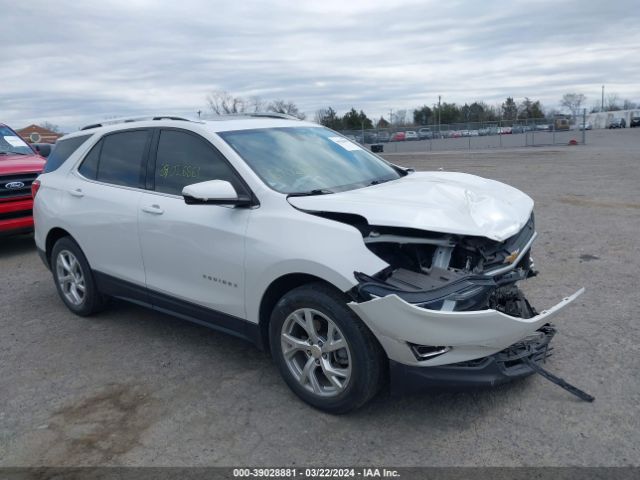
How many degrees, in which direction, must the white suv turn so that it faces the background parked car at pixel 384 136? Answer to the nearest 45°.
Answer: approximately 135° to its left

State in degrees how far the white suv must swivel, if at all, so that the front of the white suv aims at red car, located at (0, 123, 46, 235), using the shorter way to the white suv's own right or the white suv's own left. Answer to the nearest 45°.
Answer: approximately 180°

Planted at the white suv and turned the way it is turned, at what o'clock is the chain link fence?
The chain link fence is roughly at 8 o'clock from the white suv.

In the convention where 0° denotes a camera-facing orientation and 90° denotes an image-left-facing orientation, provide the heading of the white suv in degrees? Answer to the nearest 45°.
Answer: approximately 315°

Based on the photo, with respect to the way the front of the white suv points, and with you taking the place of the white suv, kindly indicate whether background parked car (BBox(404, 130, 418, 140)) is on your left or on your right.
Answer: on your left

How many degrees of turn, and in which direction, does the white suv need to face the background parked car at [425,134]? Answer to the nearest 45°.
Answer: approximately 135° to its left
